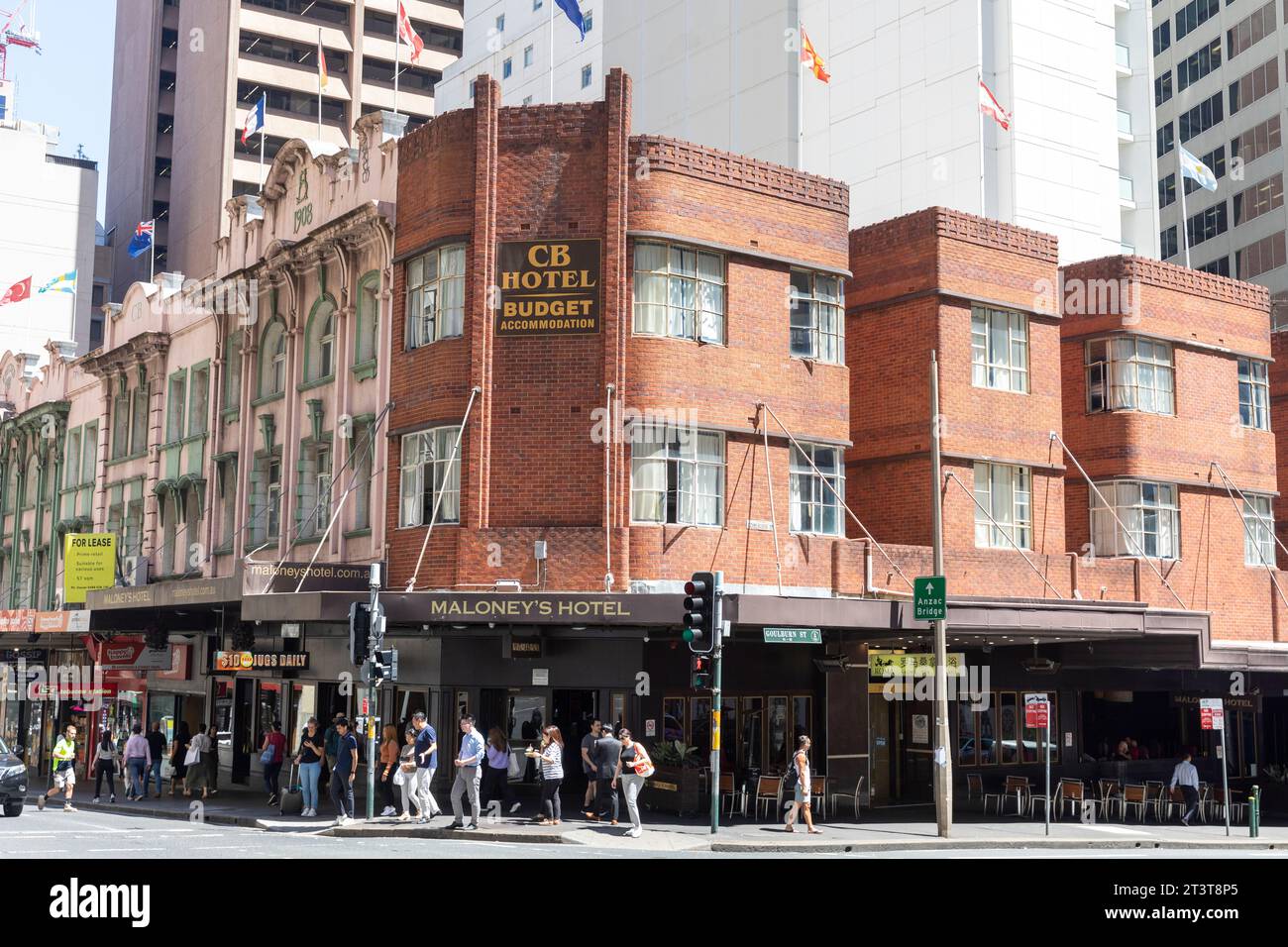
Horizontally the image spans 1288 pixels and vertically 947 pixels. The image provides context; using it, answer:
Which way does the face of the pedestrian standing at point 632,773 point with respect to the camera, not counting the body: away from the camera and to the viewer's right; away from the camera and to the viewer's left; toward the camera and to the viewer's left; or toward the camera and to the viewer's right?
toward the camera and to the viewer's left

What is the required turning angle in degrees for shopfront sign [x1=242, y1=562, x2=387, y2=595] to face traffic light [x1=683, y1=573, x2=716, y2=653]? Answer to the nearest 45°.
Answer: approximately 45° to its left

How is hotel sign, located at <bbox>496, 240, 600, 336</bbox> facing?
toward the camera

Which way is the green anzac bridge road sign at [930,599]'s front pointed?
toward the camera

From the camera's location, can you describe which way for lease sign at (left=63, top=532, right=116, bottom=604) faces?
facing the viewer

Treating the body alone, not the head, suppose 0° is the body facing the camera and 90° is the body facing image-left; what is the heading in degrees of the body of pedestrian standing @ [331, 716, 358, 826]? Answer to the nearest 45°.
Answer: approximately 45°

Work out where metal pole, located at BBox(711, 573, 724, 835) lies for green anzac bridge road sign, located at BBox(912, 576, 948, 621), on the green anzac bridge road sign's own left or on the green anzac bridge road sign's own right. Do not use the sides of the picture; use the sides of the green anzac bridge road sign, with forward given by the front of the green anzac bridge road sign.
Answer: on the green anzac bridge road sign's own right

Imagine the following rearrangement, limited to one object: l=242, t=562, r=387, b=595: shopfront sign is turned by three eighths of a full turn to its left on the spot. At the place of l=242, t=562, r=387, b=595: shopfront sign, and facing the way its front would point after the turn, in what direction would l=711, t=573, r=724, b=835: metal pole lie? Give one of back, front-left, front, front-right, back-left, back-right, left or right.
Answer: right

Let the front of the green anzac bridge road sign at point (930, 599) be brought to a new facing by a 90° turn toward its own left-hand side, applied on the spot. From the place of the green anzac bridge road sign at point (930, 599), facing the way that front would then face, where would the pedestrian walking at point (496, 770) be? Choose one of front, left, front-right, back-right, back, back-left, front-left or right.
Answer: back
